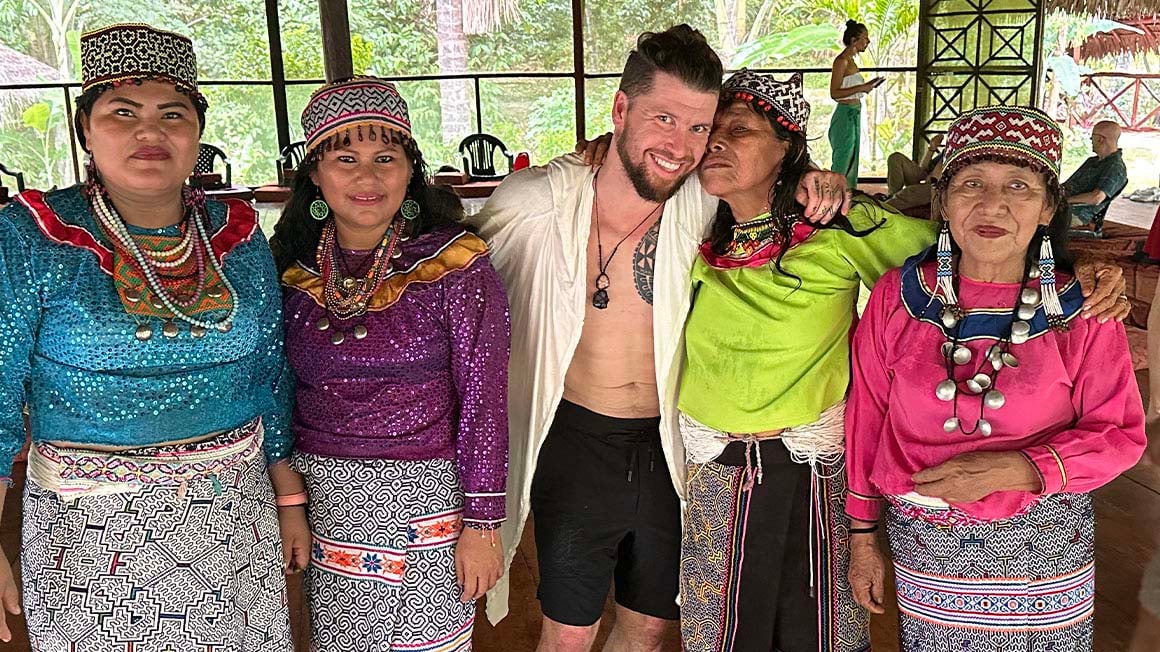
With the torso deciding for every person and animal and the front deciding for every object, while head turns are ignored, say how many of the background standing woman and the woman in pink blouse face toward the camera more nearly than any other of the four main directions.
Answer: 1

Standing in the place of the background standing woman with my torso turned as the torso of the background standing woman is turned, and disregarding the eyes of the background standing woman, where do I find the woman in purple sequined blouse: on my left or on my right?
on my right

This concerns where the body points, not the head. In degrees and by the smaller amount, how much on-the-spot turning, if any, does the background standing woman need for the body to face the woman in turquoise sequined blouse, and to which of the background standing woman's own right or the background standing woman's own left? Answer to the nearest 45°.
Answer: approximately 90° to the background standing woman's own right

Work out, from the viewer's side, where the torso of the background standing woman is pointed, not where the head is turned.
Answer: to the viewer's right

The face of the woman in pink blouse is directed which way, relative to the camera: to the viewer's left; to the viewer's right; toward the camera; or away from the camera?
toward the camera

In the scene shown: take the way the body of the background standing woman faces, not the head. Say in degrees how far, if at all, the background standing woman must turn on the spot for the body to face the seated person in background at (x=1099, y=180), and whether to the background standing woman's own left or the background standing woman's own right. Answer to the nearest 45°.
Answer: approximately 45° to the background standing woman's own right

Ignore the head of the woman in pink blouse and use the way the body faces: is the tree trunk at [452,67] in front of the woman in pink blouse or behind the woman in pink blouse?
behind

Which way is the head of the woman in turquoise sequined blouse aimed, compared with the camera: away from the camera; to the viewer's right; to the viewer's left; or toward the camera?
toward the camera

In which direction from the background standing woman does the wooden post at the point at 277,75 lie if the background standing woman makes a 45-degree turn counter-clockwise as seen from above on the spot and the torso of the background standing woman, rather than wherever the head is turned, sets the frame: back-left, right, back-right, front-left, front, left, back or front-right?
back-left

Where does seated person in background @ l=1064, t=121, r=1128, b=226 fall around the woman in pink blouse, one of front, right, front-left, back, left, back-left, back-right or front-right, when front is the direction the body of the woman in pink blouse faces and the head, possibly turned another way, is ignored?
back

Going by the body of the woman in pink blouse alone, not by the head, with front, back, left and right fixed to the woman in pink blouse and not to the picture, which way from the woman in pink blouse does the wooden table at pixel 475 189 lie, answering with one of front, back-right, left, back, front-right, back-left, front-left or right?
back-right

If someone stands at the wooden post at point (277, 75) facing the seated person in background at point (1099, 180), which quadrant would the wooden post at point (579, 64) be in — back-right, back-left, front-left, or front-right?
front-left

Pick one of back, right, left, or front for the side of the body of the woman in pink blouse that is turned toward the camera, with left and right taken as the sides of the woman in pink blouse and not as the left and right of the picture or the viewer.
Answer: front

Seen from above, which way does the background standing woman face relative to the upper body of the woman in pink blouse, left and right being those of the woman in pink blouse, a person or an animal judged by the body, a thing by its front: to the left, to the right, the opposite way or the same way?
to the left

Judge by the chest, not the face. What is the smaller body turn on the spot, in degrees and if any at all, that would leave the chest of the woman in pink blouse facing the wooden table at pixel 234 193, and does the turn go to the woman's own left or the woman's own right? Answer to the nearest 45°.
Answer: approximately 135° to the woman's own right
